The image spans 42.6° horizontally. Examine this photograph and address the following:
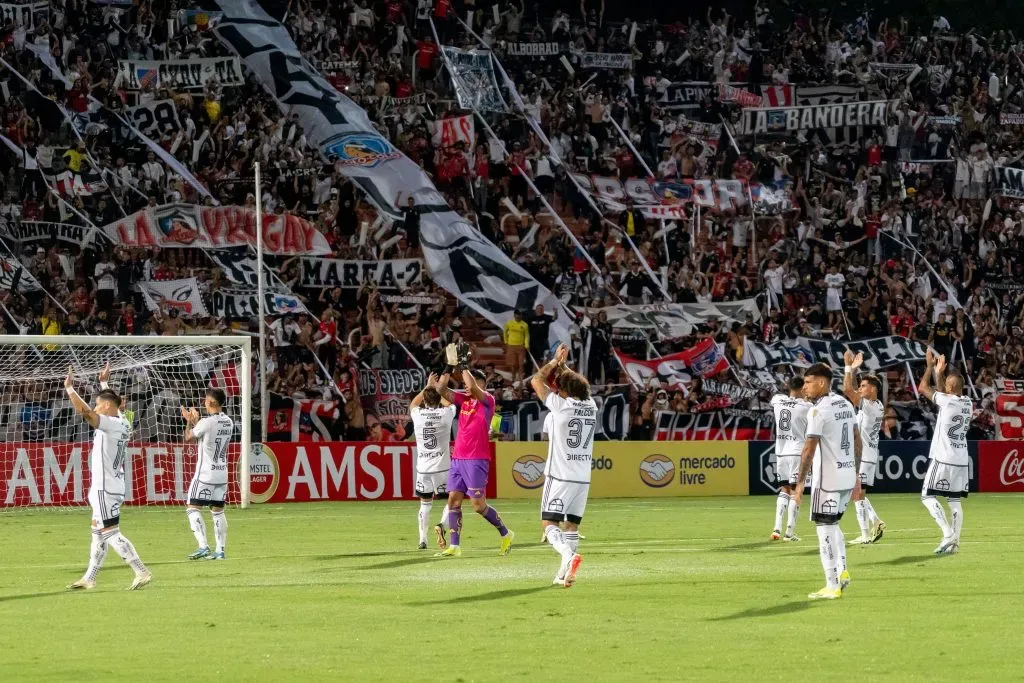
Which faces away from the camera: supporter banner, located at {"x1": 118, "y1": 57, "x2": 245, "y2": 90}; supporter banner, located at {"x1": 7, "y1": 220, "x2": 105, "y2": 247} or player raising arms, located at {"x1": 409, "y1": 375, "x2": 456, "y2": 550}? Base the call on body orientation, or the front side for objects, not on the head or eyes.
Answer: the player raising arms

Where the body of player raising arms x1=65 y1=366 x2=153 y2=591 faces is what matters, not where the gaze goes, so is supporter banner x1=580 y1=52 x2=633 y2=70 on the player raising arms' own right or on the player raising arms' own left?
on the player raising arms' own right

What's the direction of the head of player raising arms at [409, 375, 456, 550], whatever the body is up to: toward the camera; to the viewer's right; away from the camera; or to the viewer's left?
away from the camera

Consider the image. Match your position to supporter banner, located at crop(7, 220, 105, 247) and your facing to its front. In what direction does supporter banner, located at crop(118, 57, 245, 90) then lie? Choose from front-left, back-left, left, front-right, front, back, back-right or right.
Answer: back-left

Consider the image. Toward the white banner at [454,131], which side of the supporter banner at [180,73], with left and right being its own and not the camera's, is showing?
left

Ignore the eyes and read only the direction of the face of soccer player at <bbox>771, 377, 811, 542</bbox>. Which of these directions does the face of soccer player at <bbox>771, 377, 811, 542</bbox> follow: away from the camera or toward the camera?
away from the camera

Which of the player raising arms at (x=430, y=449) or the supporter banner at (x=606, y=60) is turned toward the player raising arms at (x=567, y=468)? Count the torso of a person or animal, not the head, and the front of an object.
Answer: the supporter banner

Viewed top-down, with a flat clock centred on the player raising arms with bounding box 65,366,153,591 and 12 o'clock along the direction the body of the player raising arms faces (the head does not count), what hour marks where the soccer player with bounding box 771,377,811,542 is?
The soccer player is roughly at 4 o'clock from the player raising arms.

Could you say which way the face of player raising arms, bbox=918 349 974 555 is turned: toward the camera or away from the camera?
away from the camera

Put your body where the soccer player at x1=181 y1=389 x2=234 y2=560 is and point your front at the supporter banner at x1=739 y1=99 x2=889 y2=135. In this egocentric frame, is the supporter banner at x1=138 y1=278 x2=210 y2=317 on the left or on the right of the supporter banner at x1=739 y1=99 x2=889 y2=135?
left
